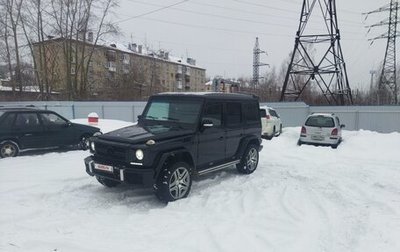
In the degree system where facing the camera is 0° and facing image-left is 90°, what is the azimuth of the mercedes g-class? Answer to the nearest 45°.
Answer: approximately 45°

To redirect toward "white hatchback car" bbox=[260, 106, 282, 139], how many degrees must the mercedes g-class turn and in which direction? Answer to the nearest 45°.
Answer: approximately 180°

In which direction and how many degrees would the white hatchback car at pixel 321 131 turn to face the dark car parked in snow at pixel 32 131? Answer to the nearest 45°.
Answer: approximately 135° to its left

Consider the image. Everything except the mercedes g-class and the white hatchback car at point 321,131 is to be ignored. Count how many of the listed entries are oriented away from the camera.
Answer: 1

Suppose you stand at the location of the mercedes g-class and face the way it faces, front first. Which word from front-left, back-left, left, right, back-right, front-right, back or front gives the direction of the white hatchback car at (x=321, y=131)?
back

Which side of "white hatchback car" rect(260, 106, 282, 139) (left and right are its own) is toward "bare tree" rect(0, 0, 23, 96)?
left

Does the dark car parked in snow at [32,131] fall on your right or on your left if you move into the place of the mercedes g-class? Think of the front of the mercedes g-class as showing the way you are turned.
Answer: on your right

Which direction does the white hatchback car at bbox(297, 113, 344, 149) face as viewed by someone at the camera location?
facing away from the viewer

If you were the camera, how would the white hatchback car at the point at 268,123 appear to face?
facing away from the viewer and to the right of the viewer

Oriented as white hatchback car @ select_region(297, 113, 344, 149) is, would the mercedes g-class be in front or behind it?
behind

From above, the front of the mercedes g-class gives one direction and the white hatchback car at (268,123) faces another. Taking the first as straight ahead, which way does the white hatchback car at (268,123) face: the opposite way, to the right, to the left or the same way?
the opposite way

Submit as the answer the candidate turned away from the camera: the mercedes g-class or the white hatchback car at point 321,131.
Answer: the white hatchback car
